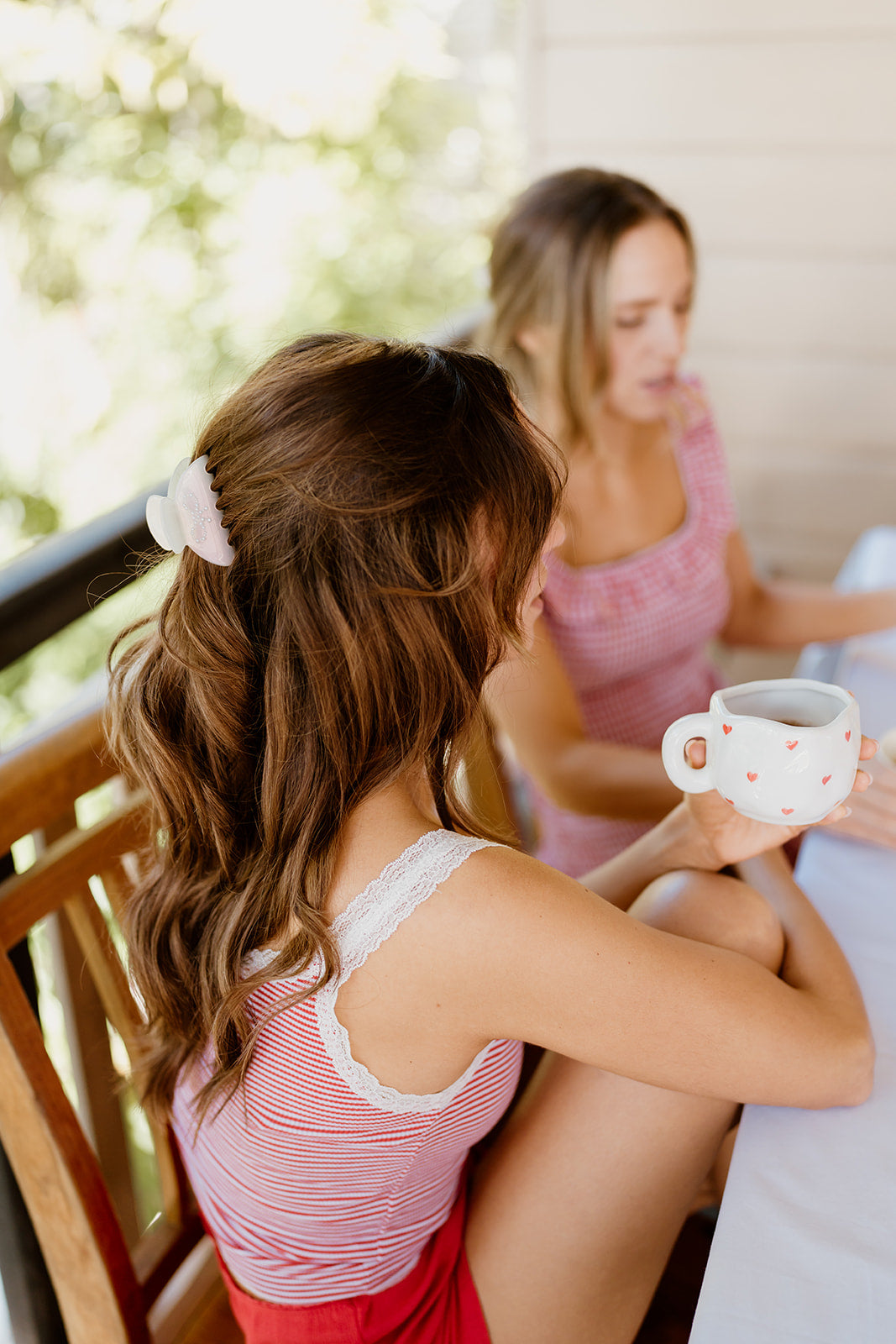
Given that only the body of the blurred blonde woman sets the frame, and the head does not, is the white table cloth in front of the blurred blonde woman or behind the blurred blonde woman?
in front

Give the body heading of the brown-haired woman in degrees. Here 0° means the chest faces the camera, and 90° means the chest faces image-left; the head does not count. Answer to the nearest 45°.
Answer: approximately 225°

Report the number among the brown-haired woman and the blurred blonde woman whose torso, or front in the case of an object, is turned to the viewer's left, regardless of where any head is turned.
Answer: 0

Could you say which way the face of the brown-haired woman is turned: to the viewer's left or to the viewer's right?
to the viewer's right

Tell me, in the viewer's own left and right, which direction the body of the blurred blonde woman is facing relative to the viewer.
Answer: facing the viewer and to the right of the viewer
